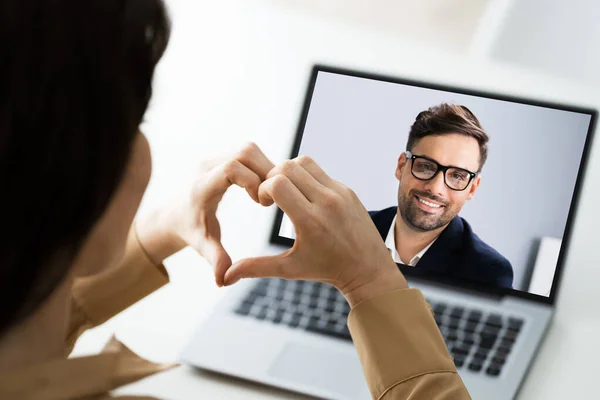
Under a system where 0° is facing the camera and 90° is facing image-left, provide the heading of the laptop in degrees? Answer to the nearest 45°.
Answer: approximately 45°
